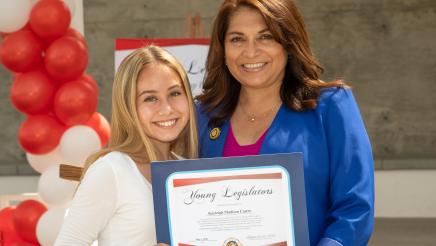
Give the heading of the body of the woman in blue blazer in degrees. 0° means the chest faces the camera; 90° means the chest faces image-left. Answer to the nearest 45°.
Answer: approximately 45°

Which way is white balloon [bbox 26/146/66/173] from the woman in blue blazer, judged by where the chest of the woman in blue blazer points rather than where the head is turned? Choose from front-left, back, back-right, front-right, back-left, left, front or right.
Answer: right

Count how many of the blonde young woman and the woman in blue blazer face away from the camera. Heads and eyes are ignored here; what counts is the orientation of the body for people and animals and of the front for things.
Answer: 0

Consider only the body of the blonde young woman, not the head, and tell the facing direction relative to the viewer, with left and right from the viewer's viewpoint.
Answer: facing the viewer and to the right of the viewer

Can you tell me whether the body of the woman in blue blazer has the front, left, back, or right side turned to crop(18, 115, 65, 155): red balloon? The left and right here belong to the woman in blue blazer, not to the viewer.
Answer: right

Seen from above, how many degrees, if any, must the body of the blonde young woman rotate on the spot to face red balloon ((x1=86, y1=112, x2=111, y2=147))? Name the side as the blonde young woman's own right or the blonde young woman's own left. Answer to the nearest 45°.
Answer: approximately 135° to the blonde young woman's own left

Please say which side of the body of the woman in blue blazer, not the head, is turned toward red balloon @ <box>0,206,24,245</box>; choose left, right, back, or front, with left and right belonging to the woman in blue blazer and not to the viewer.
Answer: right
